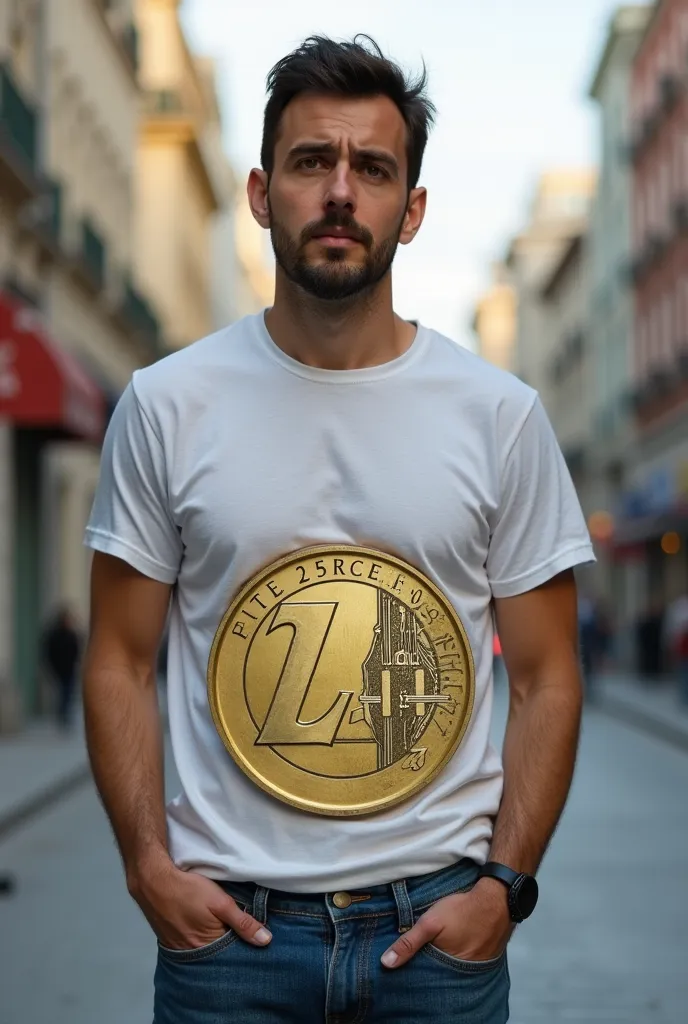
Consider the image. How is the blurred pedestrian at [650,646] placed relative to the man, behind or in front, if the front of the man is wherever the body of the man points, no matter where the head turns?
behind

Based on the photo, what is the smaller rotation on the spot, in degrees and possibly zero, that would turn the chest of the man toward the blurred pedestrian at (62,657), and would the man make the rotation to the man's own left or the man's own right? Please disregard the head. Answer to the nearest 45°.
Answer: approximately 180°

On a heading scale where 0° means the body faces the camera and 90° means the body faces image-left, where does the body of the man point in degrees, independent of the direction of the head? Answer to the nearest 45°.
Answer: approximately 0°
